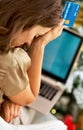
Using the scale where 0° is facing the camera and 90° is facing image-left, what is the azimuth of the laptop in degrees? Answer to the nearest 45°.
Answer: approximately 45°
